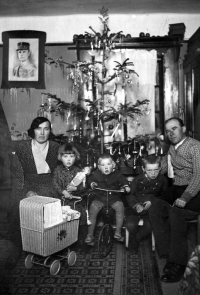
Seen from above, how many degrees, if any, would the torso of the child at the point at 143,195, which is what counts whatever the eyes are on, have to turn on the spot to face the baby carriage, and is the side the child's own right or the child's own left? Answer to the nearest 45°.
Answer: approximately 45° to the child's own right

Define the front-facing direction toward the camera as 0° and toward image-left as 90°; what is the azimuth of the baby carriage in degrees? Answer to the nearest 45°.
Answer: approximately 45°

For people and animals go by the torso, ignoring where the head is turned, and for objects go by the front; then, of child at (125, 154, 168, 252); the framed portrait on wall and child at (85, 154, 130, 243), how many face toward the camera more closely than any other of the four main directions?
3

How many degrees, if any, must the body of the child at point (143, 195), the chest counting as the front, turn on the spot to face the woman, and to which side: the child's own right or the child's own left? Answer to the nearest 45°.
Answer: approximately 90° to the child's own right

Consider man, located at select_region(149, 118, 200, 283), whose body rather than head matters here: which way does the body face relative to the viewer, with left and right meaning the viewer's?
facing the viewer and to the left of the viewer

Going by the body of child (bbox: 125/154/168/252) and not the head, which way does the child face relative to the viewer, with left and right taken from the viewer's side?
facing the viewer

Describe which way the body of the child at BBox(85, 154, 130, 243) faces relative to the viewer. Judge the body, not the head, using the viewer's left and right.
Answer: facing the viewer
